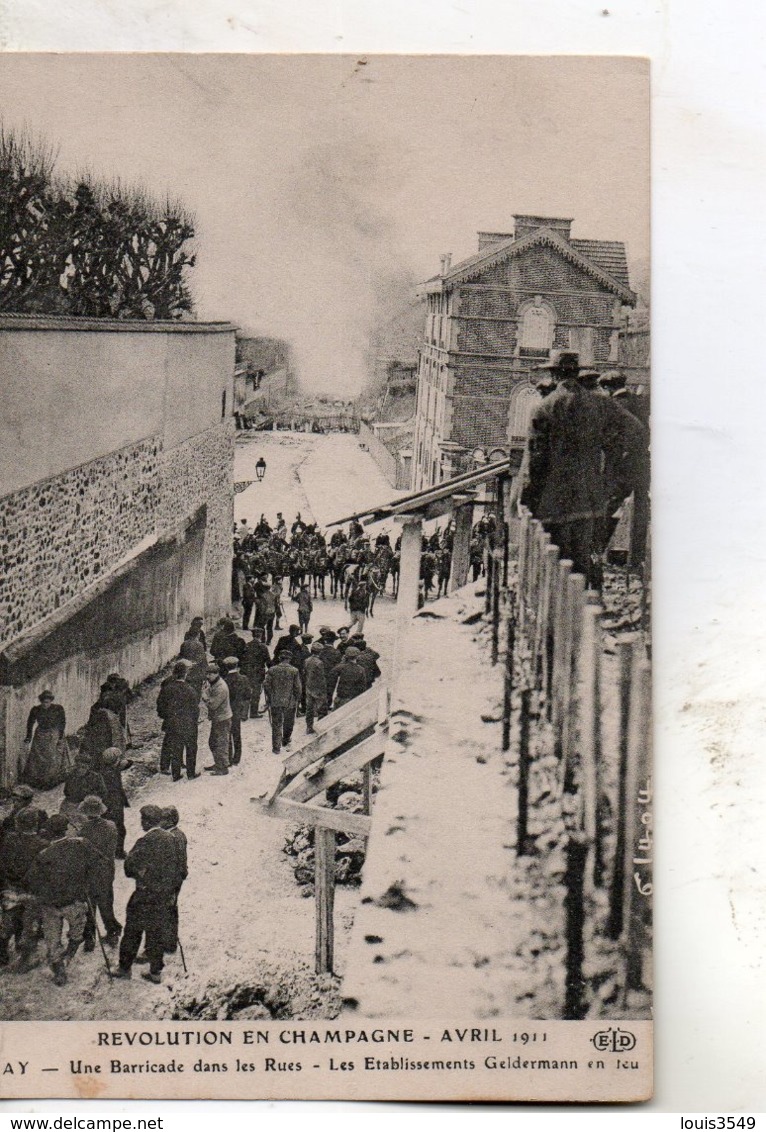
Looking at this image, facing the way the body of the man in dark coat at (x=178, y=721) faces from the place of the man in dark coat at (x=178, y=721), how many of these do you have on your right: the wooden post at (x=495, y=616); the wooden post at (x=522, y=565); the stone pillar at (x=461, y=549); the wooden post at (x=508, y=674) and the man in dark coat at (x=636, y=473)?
5

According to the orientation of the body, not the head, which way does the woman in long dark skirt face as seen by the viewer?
toward the camera

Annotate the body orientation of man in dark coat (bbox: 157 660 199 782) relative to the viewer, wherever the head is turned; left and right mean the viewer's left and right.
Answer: facing away from the viewer

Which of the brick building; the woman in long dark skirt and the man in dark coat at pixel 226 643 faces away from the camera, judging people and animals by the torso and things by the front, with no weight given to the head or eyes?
the man in dark coat

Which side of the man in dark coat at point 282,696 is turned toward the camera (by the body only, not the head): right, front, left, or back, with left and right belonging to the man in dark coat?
back

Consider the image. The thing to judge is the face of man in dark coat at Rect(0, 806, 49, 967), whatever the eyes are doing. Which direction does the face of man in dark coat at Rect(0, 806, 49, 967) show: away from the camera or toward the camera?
away from the camera

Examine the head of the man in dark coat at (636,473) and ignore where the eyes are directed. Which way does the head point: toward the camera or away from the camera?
away from the camera

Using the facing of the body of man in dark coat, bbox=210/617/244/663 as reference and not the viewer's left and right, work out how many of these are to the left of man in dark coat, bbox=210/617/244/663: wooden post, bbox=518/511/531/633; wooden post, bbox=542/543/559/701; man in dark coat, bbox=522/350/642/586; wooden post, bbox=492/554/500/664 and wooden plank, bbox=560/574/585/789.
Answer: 0

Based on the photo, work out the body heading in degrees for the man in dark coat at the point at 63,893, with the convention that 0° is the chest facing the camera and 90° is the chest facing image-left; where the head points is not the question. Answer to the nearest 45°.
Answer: approximately 180°

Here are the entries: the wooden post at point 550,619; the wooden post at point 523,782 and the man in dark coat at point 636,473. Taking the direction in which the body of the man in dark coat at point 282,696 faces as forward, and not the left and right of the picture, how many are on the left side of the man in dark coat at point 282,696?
0

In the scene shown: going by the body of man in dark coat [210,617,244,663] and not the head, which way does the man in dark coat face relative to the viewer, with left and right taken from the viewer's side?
facing away from the viewer

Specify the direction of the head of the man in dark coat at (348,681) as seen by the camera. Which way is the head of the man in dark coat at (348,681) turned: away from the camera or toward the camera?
away from the camera

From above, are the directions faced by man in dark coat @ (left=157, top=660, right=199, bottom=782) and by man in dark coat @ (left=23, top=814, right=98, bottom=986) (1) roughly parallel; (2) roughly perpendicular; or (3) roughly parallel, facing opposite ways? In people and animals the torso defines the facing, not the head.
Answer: roughly parallel

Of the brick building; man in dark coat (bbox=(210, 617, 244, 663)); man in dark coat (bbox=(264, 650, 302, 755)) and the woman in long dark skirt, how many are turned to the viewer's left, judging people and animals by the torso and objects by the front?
1

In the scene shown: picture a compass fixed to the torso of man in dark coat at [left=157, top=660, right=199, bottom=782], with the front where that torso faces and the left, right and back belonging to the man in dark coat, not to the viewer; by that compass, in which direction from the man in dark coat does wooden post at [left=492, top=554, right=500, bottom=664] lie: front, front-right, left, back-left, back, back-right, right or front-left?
right
